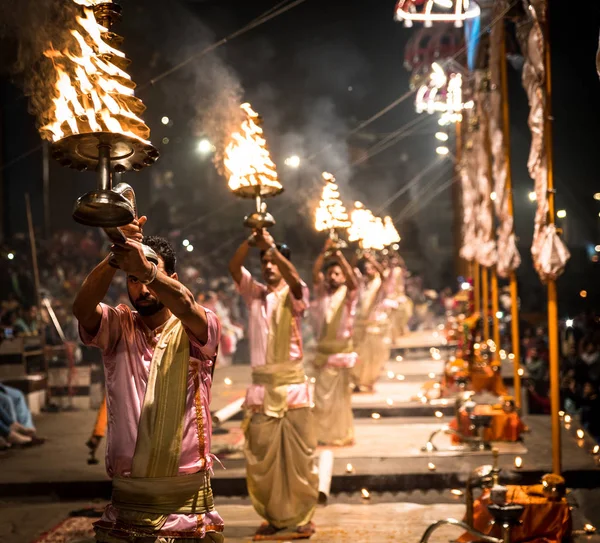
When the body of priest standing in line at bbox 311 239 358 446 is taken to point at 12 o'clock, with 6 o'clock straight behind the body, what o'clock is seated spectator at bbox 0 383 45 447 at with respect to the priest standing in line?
The seated spectator is roughly at 3 o'clock from the priest standing in line.

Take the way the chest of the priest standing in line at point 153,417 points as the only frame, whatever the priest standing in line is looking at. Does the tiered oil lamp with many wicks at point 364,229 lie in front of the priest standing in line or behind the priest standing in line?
behind

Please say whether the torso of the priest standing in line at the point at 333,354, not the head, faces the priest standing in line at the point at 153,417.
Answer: yes

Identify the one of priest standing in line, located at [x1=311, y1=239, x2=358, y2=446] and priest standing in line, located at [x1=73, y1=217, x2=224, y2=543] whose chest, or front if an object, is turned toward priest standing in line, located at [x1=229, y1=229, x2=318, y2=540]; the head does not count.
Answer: priest standing in line, located at [x1=311, y1=239, x2=358, y2=446]

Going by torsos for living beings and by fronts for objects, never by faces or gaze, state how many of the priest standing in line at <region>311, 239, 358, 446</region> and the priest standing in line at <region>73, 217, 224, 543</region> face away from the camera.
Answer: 0

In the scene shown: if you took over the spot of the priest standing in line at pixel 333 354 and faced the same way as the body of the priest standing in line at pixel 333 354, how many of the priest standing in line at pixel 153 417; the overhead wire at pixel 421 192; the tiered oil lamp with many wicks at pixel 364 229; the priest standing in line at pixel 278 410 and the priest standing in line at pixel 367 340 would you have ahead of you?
2

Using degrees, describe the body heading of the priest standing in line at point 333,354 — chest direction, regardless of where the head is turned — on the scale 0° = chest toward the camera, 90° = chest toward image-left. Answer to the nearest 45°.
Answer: approximately 0°

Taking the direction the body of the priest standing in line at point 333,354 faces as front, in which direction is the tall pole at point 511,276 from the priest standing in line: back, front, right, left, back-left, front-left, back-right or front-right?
left

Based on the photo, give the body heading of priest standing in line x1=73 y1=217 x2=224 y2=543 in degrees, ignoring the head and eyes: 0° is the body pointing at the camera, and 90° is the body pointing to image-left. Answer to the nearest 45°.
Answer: approximately 45°

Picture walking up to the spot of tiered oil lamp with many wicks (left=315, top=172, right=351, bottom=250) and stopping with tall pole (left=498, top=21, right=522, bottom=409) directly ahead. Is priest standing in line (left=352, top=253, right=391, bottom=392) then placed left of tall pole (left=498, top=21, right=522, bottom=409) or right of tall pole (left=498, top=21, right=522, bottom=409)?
left
